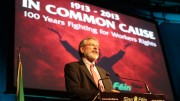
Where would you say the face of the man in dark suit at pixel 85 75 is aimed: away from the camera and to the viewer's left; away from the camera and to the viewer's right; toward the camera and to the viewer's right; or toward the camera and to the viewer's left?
toward the camera and to the viewer's right

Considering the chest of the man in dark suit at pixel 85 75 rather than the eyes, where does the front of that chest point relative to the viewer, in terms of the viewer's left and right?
facing the viewer and to the right of the viewer

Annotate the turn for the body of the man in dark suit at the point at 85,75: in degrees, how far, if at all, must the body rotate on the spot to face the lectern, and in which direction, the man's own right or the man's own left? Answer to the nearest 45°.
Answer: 0° — they already face it
